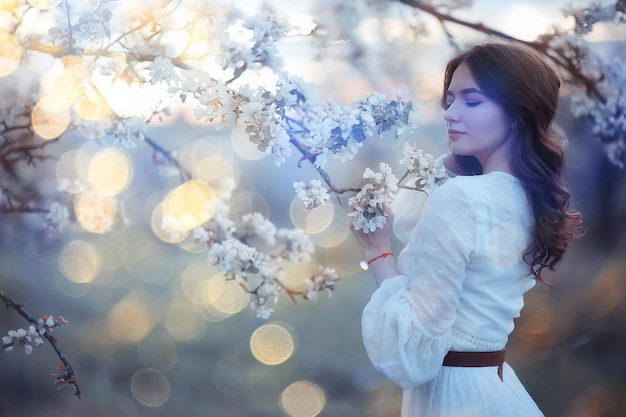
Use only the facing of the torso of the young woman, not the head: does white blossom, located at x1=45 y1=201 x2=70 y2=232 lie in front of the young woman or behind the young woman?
in front

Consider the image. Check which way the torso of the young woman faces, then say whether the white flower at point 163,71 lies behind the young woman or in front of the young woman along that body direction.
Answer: in front

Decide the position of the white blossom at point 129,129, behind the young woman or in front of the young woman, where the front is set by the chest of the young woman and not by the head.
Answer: in front
